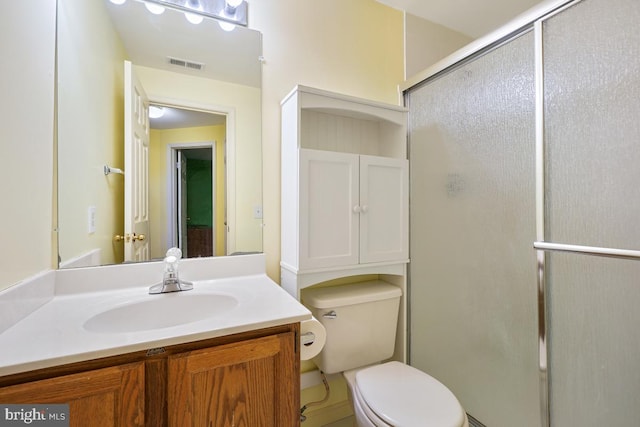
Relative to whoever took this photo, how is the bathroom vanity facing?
facing the viewer

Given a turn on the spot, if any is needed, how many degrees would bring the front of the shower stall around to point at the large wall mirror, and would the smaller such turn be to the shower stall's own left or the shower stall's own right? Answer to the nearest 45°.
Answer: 0° — it already faces it

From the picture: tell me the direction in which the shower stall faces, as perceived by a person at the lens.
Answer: facing the viewer and to the left of the viewer

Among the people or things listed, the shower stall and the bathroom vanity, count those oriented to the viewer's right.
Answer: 0

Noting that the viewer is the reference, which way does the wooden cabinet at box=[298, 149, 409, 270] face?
facing the viewer and to the right of the viewer

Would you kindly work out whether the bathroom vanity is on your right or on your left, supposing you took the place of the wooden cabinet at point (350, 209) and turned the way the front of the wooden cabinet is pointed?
on your right

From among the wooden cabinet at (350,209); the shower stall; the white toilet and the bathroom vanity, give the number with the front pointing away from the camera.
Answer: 0

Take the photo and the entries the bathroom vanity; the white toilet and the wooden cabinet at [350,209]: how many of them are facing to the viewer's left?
0

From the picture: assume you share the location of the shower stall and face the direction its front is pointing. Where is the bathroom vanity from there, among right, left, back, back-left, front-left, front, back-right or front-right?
front

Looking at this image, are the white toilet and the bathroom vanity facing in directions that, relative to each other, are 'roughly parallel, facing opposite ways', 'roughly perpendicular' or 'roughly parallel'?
roughly parallel

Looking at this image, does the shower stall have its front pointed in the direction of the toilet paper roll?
yes

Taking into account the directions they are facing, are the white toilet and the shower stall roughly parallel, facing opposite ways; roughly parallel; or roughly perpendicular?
roughly perpendicular

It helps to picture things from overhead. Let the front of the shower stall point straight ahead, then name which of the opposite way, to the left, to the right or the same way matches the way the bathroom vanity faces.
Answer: to the left

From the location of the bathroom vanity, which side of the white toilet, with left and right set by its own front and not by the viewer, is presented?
right
